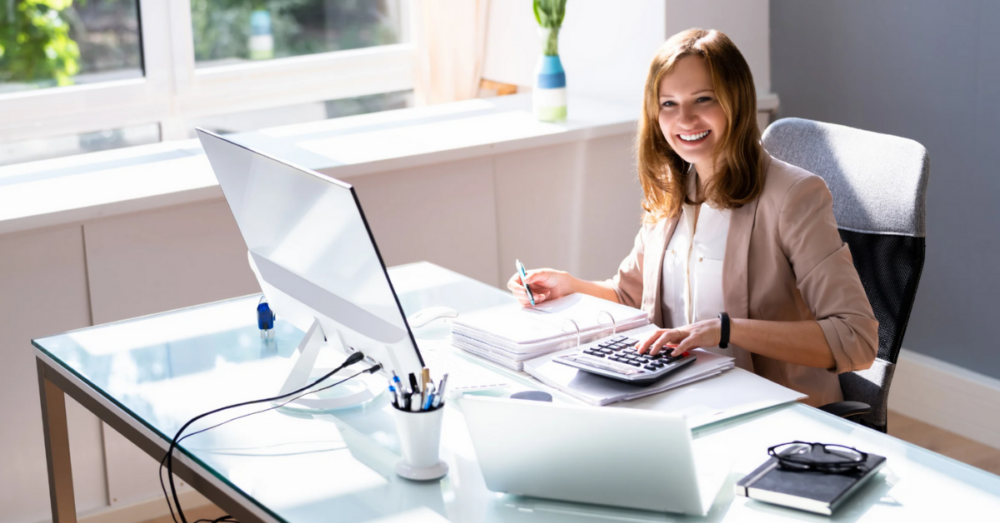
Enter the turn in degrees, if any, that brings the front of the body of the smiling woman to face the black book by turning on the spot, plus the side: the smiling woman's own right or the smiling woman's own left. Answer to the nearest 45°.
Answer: approximately 45° to the smiling woman's own left

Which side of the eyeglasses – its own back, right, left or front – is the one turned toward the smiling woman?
front

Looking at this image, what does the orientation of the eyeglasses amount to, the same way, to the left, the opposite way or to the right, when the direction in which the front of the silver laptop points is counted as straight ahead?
the opposite way

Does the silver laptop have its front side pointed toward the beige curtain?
yes

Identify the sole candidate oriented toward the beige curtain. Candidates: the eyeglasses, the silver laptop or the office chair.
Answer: the silver laptop

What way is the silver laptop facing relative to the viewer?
away from the camera

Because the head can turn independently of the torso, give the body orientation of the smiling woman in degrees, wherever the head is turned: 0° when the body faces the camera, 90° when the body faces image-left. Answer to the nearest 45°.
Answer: approximately 45°

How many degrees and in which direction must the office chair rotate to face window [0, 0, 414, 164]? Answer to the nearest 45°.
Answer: approximately 90° to its right

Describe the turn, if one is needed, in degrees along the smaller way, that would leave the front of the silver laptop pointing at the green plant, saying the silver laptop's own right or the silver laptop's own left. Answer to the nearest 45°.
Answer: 0° — it already faces it

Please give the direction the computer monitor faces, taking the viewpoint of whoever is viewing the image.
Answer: facing away from the viewer and to the right of the viewer
